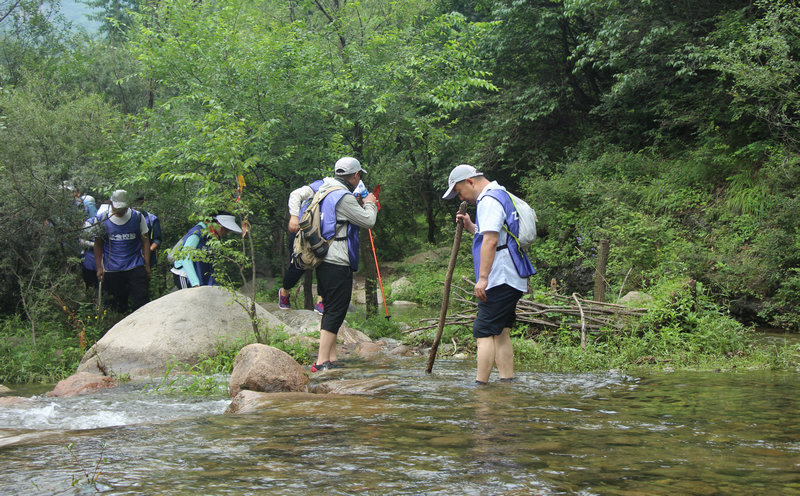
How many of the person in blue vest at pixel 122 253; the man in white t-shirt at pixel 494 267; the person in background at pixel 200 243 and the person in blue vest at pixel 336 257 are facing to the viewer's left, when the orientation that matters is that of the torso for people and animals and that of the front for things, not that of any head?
1

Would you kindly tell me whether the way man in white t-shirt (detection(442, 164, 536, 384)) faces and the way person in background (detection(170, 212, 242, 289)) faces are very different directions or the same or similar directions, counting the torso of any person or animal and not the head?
very different directions

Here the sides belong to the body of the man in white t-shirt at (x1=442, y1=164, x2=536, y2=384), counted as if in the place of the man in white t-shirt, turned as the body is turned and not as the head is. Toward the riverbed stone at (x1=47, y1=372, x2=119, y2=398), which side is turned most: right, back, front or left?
front

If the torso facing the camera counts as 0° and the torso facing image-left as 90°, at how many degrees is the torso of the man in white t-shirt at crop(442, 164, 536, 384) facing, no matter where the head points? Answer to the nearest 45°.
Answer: approximately 90°

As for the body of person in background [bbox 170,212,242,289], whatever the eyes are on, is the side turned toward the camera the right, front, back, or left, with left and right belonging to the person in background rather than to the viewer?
right

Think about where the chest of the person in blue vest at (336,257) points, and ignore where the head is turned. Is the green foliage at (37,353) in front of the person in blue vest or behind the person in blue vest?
behind

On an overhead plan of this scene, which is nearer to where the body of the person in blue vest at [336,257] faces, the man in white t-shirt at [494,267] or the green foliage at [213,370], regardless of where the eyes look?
the man in white t-shirt

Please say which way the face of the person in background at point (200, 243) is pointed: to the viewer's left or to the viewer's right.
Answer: to the viewer's right

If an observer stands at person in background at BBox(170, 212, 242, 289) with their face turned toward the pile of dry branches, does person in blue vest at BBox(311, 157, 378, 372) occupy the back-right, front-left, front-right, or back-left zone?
front-right
